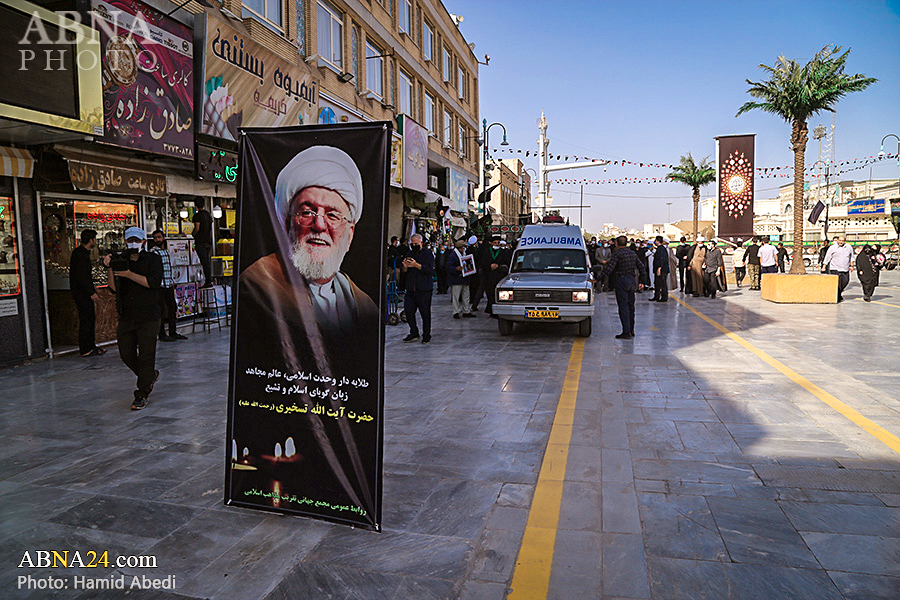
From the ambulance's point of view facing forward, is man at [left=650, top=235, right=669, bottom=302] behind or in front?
behind

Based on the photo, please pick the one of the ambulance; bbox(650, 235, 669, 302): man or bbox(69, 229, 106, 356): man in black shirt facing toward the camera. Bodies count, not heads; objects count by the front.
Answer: the ambulance

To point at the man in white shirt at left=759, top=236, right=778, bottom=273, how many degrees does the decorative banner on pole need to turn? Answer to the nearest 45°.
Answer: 0° — it already faces them

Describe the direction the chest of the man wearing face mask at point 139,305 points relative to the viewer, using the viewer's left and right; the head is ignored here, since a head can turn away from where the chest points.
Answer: facing the viewer and to the left of the viewer

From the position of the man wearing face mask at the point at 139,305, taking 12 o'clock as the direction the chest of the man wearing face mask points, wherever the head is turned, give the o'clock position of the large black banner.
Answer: The large black banner is roughly at 10 o'clock from the man wearing face mask.

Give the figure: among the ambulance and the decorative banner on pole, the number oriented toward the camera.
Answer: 2

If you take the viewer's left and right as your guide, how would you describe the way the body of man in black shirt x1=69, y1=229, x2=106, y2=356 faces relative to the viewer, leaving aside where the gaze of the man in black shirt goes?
facing to the right of the viewer

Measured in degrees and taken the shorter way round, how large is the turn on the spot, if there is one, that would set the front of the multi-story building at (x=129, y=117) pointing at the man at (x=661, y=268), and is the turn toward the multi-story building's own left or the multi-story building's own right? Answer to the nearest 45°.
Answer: approximately 45° to the multi-story building's own left

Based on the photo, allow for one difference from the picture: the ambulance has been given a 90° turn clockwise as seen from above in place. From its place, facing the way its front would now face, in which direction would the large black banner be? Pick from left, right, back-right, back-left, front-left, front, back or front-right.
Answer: left
